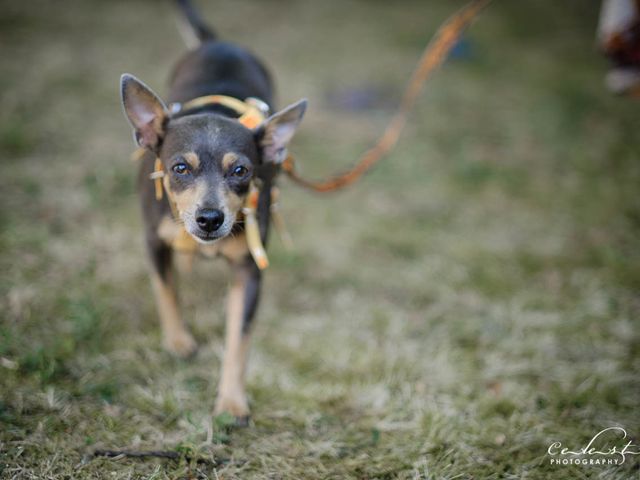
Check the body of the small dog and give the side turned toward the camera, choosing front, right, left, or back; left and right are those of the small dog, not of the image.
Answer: front
